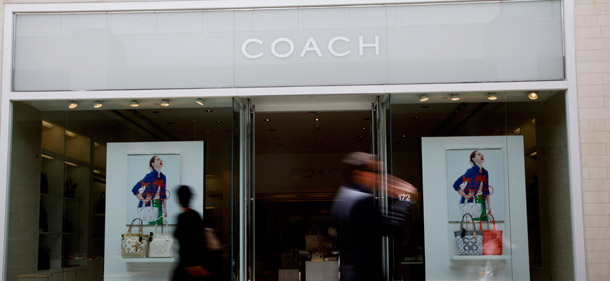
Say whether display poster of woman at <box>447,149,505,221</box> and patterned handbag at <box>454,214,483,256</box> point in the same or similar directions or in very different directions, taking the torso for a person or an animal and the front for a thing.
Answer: same or similar directions

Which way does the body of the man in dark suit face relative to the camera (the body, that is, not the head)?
to the viewer's right

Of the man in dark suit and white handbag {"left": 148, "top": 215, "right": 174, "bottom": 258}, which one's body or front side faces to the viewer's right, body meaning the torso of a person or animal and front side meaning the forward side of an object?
the man in dark suit

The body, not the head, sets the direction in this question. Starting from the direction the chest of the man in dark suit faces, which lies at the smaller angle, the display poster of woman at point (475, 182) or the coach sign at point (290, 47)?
the display poster of woman

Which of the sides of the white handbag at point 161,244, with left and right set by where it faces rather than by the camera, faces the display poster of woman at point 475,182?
left

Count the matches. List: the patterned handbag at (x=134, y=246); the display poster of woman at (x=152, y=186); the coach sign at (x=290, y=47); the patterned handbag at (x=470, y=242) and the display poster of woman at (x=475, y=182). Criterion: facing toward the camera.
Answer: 5

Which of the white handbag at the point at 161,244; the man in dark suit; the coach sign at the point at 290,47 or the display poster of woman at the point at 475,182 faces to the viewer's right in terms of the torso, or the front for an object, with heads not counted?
the man in dark suit

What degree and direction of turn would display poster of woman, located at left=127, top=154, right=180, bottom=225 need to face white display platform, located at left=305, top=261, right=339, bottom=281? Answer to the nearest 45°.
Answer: approximately 135° to its left

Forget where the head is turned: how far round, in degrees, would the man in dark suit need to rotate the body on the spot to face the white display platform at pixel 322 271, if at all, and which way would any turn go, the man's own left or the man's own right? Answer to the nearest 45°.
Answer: approximately 90° to the man's own left

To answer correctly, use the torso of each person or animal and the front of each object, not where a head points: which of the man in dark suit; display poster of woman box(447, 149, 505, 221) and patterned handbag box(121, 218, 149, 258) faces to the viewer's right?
the man in dark suit

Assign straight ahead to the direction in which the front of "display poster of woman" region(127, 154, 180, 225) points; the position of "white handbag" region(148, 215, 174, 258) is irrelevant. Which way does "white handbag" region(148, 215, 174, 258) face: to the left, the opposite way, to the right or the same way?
the same way

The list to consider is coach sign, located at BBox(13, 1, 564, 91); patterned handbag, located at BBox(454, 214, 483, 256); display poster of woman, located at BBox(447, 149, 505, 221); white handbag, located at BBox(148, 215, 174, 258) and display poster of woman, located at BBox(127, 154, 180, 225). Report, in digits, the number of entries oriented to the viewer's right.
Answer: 0

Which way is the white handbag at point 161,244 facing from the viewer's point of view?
toward the camera

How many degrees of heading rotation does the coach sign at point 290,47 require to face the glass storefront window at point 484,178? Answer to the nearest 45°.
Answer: approximately 90° to its left

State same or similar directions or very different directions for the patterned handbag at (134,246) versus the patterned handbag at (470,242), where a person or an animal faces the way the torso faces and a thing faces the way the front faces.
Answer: same or similar directions

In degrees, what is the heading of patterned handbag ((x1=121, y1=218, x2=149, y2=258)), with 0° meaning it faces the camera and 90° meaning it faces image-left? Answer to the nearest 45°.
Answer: approximately 0°
